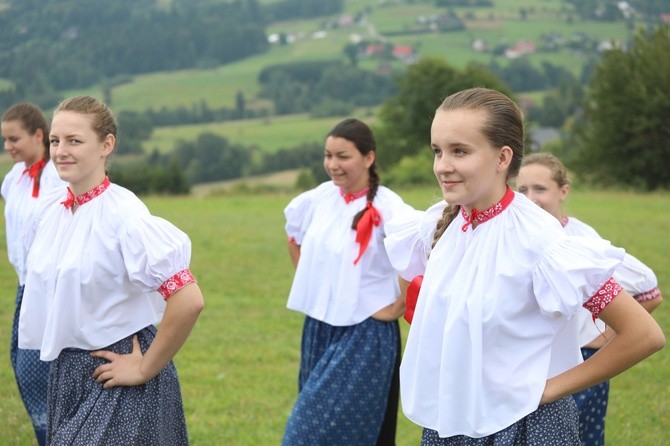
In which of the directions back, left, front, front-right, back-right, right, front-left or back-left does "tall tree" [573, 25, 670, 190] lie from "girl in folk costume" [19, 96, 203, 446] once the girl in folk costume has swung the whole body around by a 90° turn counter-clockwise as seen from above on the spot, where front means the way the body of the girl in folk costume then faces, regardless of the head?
left

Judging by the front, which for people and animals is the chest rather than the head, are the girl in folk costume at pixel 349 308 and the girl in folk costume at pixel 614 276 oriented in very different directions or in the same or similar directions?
same or similar directions

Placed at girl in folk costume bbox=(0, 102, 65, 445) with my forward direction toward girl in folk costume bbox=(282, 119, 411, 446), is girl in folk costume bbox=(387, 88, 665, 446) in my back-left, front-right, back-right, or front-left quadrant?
front-right

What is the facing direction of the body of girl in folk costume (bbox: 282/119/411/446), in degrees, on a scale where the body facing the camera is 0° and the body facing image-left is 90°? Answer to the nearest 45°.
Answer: approximately 45°

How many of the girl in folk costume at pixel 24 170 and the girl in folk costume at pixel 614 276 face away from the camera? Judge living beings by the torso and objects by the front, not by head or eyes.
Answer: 0

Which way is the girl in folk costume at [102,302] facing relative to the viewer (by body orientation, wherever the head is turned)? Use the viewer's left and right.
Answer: facing the viewer and to the left of the viewer

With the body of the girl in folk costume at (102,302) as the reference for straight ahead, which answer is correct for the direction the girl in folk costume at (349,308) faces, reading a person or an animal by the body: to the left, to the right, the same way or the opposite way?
the same way

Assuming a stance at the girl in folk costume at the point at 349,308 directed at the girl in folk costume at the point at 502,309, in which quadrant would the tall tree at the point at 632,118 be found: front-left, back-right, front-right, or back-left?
back-left

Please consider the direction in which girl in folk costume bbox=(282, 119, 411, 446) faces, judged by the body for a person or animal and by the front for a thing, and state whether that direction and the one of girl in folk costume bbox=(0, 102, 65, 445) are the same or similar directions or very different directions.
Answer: same or similar directions

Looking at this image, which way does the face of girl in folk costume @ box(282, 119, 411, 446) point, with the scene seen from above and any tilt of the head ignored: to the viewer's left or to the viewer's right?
to the viewer's left

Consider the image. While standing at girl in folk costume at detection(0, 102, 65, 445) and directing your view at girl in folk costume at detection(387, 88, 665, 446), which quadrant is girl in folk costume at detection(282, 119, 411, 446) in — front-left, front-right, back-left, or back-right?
front-left

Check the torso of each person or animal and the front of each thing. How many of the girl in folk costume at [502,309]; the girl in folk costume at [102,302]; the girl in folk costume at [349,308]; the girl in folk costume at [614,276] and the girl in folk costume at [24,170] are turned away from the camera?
0

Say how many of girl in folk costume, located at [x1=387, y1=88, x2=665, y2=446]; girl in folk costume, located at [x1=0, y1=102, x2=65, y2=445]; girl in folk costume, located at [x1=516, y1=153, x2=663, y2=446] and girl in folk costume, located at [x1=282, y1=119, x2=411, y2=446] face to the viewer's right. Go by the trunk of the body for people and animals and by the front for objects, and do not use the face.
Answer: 0

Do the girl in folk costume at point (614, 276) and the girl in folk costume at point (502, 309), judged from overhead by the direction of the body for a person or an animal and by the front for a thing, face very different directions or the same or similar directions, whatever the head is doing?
same or similar directions

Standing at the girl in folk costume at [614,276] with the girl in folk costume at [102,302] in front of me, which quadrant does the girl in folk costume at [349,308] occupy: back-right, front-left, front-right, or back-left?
front-right

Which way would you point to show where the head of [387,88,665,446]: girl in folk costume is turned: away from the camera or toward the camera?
toward the camera
